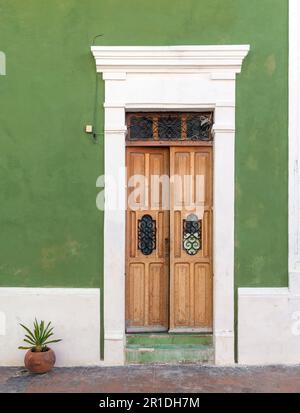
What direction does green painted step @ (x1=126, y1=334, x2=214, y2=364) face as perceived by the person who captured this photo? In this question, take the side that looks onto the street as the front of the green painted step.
facing the viewer

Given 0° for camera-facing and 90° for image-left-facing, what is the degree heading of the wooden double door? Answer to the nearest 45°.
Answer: approximately 0°

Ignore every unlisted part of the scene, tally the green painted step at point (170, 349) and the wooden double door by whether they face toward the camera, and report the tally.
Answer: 2

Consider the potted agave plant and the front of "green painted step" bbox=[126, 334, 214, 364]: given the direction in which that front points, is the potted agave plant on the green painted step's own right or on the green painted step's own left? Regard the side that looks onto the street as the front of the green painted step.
on the green painted step's own right

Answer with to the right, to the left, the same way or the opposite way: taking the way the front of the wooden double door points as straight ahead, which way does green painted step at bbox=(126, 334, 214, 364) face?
the same way
